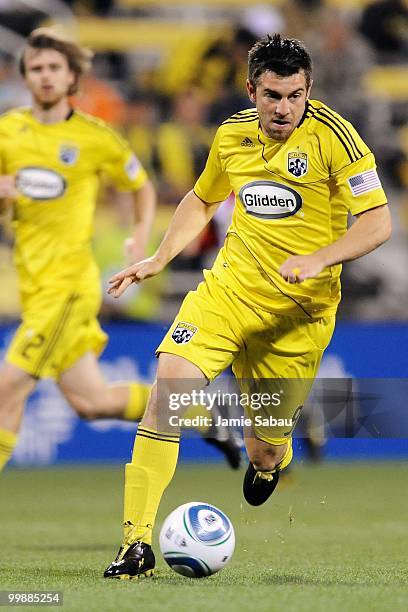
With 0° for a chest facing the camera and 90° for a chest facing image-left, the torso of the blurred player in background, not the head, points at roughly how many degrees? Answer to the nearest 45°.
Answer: approximately 45°

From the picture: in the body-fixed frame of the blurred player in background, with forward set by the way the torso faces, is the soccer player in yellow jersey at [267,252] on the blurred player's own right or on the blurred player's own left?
on the blurred player's own left

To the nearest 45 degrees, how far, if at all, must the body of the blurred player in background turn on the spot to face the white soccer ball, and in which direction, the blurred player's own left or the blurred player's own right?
approximately 45° to the blurred player's own left
